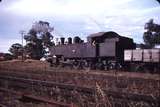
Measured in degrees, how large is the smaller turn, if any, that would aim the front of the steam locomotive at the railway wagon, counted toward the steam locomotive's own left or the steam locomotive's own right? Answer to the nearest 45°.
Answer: approximately 180°

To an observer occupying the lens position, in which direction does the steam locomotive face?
facing away from the viewer and to the left of the viewer
